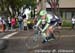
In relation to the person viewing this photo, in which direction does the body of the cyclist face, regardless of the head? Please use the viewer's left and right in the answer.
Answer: facing the viewer and to the left of the viewer
